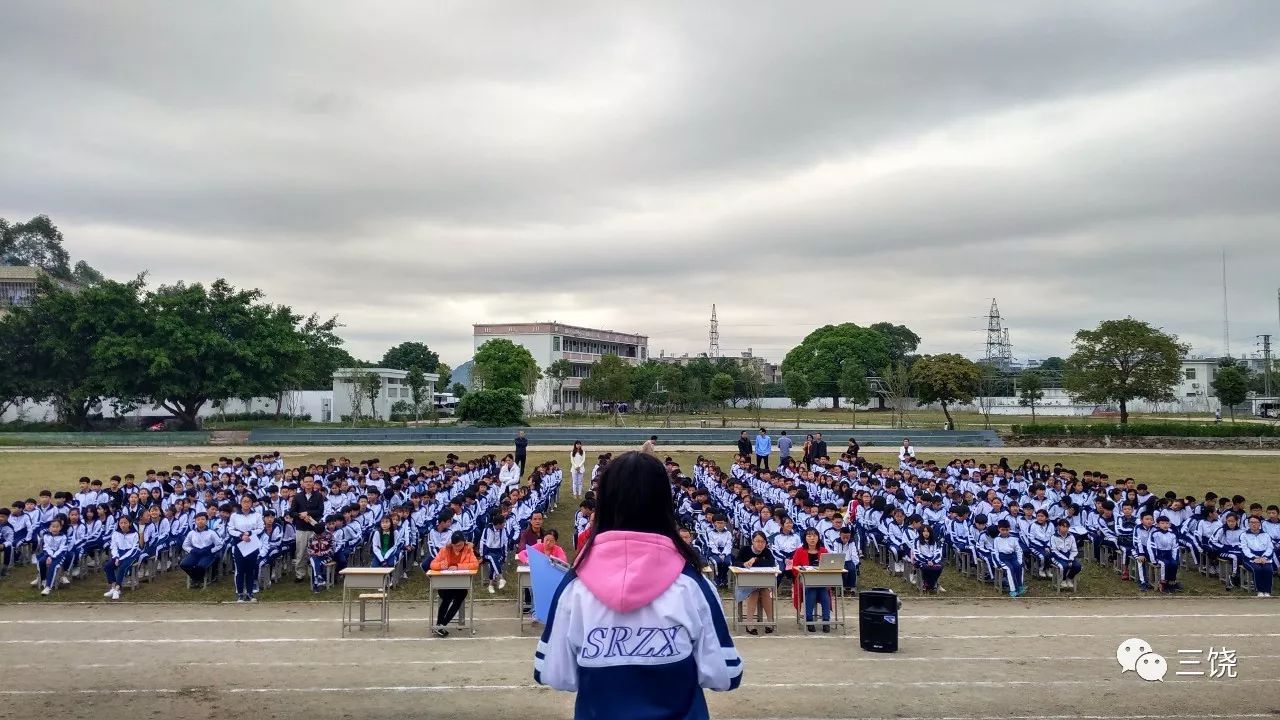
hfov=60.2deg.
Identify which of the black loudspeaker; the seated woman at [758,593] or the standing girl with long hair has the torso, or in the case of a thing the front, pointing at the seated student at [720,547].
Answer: the standing girl with long hair

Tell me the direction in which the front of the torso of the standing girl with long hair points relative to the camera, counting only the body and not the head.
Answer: away from the camera

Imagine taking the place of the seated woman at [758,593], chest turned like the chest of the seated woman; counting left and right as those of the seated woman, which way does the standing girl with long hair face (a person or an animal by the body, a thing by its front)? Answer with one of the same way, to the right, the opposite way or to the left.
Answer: the opposite way

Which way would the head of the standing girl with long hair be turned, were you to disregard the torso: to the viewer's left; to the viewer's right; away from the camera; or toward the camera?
away from the camera

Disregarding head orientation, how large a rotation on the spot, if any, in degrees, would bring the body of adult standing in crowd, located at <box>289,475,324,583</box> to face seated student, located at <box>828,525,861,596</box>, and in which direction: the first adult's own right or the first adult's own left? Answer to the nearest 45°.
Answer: approximately 45° to the first adult's own left

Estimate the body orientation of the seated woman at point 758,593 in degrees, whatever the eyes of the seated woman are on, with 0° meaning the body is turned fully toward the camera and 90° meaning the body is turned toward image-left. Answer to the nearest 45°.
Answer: approximately 0°

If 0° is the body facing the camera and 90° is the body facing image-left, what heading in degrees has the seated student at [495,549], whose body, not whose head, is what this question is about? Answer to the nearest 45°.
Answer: approximately 0°

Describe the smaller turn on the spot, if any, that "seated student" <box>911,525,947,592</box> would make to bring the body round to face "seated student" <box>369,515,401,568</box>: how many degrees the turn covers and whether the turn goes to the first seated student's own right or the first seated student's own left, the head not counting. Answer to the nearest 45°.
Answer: approximately 90° to the first seated student's own right

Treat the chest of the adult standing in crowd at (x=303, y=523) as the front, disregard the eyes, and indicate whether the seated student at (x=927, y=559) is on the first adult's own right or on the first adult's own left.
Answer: on the first adult's own left

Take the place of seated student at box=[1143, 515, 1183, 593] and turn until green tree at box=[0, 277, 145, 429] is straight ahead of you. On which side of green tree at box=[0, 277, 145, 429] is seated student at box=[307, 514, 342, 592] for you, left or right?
left
